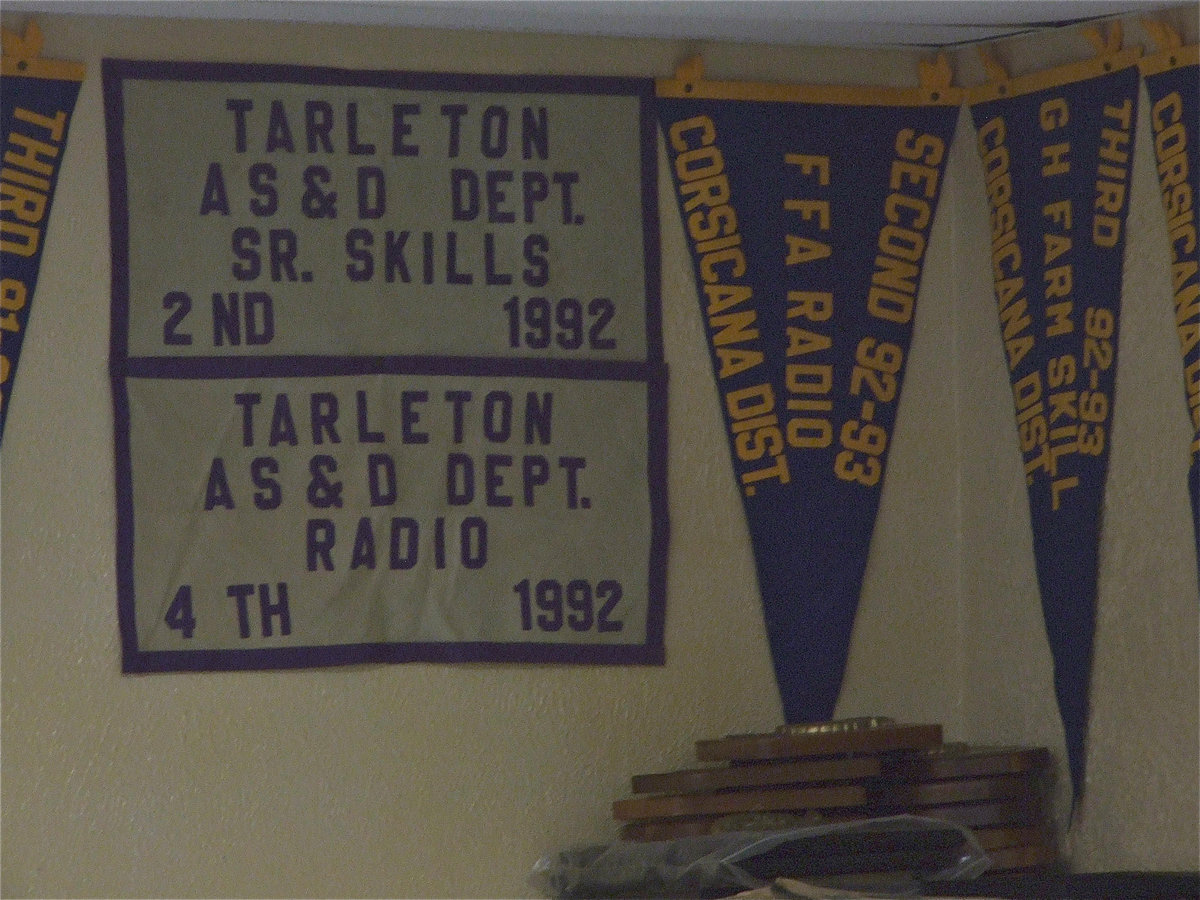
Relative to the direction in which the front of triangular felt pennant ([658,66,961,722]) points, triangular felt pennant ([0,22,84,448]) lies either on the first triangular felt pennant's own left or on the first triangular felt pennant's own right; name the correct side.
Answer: on the first triangular felt pennant's own right

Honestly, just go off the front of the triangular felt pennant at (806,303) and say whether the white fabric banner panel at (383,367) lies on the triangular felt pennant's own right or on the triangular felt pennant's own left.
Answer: on the triangular felt pennant's own right

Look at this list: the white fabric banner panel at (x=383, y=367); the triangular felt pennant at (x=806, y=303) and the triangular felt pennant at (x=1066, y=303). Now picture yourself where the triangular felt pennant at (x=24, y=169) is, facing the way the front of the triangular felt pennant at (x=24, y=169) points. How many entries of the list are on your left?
3

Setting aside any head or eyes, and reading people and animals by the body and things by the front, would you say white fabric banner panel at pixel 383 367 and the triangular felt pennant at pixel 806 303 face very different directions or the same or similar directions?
same or similar directions

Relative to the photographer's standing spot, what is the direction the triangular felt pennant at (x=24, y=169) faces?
facing the viewer

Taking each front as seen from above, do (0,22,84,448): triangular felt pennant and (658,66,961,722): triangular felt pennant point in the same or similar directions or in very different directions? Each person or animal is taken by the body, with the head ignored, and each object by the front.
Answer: same or similar directions

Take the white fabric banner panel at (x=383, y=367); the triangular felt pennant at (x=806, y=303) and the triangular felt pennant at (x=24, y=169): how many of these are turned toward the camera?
3

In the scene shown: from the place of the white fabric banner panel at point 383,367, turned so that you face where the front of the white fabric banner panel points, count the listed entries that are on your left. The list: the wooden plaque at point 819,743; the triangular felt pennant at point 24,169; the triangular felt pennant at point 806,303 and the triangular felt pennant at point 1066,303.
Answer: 3

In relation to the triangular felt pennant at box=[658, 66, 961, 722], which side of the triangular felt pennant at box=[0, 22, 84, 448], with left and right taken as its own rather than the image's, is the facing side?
left

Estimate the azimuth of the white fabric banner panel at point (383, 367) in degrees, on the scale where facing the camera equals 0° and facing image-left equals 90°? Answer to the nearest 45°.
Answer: approximately 0°

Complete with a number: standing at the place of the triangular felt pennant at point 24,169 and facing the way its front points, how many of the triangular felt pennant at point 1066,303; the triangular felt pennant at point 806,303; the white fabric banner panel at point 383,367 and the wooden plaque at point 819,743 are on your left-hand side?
4

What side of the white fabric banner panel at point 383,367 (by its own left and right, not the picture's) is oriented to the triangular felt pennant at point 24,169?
right

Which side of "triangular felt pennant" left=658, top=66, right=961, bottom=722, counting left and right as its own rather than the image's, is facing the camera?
front
